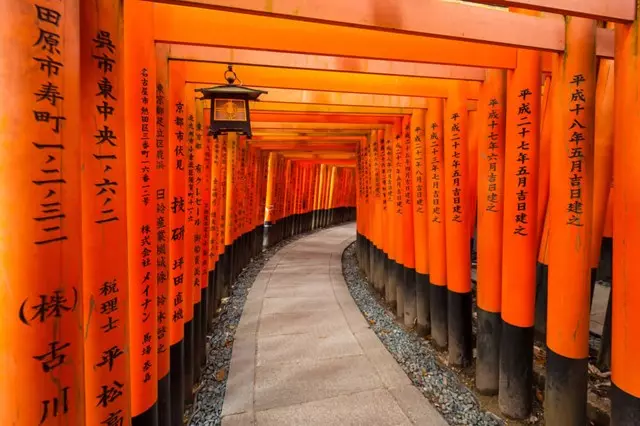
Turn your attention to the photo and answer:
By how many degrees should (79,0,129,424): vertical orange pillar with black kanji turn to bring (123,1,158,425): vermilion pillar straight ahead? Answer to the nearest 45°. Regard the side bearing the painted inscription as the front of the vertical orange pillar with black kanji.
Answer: approximately 180°

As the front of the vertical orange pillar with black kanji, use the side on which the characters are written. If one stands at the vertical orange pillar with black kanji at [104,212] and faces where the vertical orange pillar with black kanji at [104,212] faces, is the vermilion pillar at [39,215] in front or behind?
in front

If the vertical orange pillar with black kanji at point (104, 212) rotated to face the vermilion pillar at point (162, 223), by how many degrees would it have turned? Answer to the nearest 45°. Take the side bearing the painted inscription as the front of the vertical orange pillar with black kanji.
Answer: approximately 180°

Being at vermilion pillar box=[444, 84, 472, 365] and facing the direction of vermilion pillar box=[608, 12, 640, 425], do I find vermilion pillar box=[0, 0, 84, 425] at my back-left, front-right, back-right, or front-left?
front-right

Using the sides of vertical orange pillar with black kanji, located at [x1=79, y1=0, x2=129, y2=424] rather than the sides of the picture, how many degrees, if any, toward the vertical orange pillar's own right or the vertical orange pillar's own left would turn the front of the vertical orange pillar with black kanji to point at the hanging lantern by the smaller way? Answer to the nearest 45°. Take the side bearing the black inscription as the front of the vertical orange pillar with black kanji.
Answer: approximately 135° to the vertical orange pillar's own left

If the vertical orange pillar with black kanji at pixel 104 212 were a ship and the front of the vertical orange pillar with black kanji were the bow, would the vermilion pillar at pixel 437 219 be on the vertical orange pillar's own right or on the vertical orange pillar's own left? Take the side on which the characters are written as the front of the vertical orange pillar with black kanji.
on the vertical orange pillar's own left

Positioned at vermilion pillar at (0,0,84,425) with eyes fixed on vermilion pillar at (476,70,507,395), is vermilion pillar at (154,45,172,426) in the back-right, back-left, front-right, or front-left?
front-left

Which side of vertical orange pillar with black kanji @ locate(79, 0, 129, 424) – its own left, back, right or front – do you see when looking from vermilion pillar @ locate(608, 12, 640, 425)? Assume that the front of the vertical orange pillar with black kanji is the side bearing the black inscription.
left

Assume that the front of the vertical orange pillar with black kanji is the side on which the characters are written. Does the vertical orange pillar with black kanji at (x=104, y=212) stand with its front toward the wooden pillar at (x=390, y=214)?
no

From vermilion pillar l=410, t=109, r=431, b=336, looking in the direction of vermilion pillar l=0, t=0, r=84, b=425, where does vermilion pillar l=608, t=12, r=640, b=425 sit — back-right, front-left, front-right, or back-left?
front-left

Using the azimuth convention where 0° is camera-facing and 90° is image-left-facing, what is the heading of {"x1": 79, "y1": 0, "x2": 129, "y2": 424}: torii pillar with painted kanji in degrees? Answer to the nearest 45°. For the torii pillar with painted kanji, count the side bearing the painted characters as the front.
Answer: approximately 0°

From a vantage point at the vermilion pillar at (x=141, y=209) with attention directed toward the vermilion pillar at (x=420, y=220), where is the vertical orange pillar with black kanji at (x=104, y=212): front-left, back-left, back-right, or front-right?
back-right

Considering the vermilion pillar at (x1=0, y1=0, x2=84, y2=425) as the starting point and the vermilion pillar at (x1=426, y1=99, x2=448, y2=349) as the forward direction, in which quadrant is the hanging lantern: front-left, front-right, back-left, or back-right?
front-left
